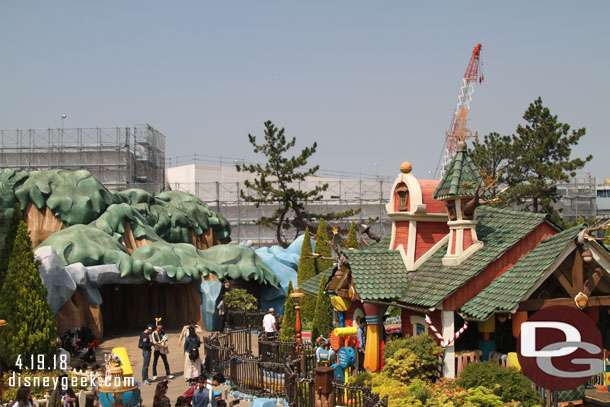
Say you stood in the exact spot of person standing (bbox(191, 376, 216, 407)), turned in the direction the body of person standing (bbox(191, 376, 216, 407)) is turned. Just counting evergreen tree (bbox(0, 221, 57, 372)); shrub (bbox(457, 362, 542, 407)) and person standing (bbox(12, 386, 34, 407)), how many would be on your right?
1

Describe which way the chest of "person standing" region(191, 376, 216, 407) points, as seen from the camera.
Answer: away from the camera

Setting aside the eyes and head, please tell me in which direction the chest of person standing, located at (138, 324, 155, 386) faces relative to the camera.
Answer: to the viewer's right

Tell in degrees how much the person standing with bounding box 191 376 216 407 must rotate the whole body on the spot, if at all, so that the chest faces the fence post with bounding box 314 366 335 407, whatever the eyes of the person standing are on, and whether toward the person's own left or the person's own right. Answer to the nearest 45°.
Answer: approximately 90° to the person's own right

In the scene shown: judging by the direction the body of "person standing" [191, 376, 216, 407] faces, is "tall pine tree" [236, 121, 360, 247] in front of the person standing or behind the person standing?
in front
